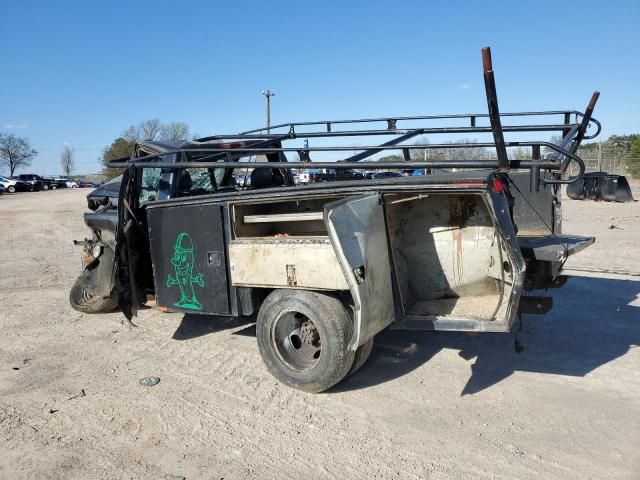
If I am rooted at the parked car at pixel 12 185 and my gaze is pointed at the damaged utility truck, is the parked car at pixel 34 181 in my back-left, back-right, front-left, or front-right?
back-left

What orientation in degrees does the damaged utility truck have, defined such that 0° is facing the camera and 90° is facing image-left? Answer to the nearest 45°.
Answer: approximately 135°

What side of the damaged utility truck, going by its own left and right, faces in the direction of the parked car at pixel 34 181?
front

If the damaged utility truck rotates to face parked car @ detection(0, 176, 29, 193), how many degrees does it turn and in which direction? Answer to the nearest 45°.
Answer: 0° — it already faces it
